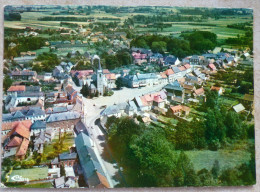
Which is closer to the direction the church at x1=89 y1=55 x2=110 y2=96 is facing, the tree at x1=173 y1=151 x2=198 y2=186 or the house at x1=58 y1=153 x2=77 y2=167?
the tree

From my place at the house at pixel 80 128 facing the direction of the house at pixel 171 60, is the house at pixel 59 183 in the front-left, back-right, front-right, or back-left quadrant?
back-right
